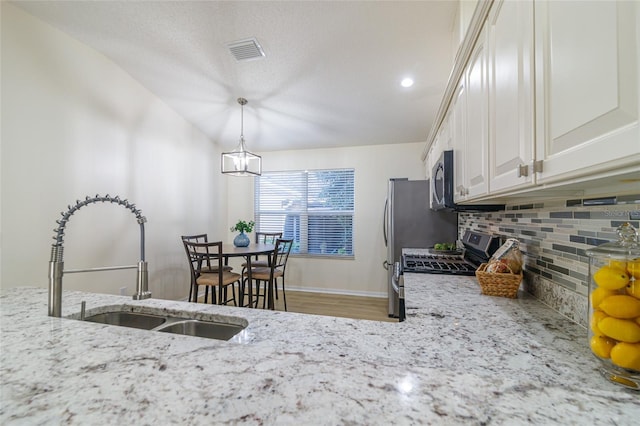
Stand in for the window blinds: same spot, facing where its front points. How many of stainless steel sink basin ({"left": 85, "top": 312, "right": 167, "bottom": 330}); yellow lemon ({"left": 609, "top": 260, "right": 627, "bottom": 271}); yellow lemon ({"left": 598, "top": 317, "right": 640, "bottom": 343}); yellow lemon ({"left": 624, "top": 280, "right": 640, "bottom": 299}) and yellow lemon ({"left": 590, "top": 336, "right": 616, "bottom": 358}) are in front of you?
5

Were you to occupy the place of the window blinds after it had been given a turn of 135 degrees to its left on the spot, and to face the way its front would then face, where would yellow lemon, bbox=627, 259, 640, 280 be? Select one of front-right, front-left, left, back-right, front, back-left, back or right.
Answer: back-right

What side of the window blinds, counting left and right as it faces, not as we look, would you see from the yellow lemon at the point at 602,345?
front

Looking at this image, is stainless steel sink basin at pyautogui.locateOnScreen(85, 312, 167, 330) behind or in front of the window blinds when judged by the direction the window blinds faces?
in front

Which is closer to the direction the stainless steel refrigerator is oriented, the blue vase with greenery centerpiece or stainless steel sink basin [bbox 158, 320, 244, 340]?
the blue vase with greenery centerpiece

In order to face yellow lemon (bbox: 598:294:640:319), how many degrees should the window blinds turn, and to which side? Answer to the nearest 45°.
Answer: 0° — it already faces it

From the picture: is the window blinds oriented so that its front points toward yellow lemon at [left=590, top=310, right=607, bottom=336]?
yes

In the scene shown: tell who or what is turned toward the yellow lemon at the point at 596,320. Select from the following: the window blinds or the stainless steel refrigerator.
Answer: the window blinds

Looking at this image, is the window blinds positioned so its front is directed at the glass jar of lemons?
yes

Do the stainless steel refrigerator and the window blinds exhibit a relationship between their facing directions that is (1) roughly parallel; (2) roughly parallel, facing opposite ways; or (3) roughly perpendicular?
roughly perpendicular

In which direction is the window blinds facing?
toward the camera

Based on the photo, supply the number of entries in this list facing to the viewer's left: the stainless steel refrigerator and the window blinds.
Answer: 1

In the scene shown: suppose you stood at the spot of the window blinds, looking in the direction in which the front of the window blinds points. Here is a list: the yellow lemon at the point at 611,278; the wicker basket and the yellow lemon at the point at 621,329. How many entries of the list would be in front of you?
3

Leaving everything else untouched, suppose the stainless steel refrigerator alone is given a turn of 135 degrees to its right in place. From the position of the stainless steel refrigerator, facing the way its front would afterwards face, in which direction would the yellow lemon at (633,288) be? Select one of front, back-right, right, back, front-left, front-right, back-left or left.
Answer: back-right

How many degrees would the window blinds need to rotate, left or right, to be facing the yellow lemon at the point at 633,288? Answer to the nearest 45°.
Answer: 0° — it already faces it

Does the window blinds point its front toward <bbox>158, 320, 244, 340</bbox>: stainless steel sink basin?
yes

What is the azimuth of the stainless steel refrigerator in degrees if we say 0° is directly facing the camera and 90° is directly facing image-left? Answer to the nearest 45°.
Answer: approximately 90°
